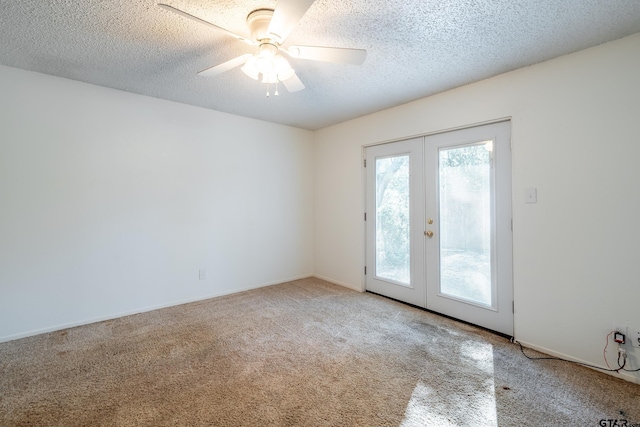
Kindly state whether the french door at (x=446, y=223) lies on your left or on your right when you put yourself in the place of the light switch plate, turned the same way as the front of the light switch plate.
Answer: on your right

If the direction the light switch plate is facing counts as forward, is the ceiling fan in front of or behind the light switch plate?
in front
